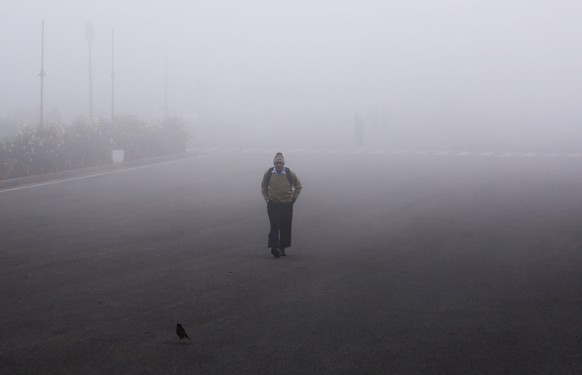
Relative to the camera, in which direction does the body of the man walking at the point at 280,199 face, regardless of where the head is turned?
toward the camera

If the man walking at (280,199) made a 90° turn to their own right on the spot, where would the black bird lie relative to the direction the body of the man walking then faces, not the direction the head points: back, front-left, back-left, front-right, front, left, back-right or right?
left
